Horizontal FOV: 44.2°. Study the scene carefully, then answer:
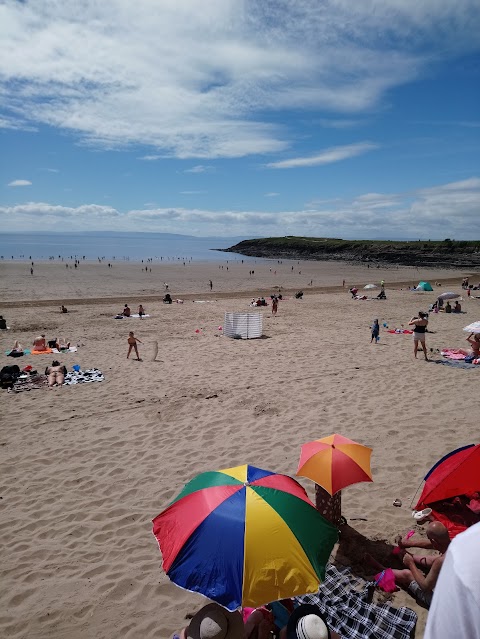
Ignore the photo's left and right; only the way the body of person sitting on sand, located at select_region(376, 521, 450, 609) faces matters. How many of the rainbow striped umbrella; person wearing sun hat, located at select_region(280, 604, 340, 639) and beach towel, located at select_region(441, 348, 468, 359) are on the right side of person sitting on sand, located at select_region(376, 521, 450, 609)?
1

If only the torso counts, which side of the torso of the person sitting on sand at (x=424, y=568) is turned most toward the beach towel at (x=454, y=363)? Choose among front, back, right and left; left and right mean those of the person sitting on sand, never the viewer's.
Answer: right

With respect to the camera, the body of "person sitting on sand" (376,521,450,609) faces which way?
to the viewer's left

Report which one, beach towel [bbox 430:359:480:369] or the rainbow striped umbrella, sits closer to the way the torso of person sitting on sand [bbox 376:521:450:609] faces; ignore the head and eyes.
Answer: the rainbow striped umbrella

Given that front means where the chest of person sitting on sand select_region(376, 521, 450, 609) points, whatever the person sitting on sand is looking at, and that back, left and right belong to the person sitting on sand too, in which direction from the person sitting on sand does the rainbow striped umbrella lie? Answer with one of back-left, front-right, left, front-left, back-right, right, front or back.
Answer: front-left

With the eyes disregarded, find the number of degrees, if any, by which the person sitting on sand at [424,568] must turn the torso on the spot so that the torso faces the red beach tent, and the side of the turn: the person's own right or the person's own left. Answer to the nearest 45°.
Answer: approximately 90° to the person's own right

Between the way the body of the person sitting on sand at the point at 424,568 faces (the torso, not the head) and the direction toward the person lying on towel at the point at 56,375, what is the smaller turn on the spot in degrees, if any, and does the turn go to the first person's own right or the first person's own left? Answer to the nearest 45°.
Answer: approximately 45° to the first person's own right

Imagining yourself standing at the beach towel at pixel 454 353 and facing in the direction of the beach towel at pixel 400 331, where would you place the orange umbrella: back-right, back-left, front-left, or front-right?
back-left

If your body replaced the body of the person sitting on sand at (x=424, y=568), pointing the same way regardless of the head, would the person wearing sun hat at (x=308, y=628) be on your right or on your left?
on your left

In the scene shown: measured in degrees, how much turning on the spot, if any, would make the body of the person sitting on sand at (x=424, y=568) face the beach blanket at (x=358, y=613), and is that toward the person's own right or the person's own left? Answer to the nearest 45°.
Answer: approximately 45° to the person's own left

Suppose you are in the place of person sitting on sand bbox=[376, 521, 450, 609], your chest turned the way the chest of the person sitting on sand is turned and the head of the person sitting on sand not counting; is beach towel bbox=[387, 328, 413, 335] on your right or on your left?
on your right
